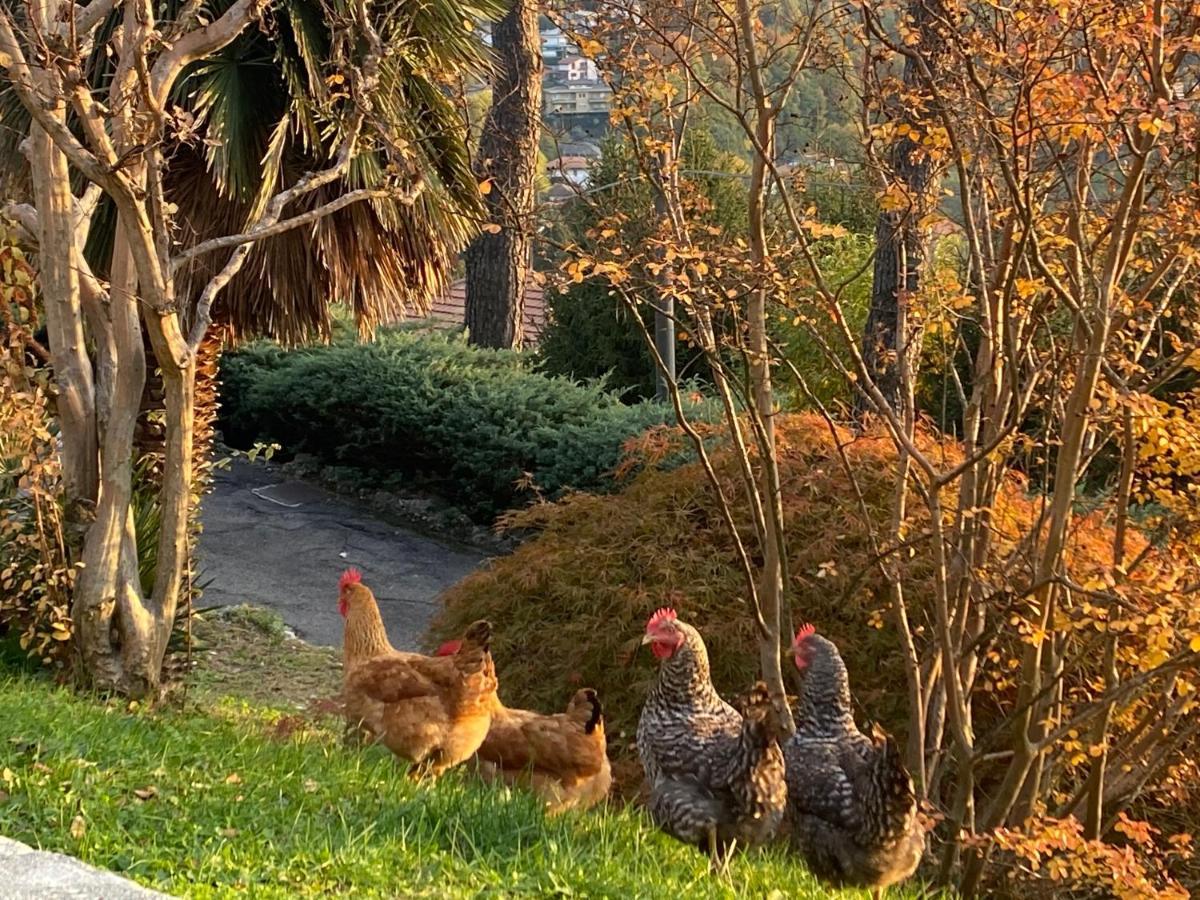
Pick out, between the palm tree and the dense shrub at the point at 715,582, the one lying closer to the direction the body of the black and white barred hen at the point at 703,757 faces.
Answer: the palm tree

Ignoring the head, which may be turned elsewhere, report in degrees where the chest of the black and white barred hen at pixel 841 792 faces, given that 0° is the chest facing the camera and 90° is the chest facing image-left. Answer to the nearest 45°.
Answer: approximately 135°

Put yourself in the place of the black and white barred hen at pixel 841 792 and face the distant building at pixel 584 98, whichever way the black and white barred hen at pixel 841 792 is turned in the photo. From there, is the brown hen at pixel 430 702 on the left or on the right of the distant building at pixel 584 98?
left

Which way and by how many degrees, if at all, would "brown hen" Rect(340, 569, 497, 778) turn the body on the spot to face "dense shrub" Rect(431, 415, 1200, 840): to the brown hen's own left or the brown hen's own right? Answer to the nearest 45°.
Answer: approximately 90° to the brown hen's own right

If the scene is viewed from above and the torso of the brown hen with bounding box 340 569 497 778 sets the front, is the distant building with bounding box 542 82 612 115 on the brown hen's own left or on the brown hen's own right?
on the brown hen's own right

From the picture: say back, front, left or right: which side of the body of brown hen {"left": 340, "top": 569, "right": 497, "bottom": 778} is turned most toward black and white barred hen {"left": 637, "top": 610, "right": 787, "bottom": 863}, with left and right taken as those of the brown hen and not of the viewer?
back

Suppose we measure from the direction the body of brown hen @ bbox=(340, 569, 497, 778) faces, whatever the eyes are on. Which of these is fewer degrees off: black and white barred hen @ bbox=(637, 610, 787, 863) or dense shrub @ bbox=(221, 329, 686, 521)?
the dense shrub

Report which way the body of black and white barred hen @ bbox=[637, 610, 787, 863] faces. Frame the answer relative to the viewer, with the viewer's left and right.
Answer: facing away from the viewer and to the left of the viewer

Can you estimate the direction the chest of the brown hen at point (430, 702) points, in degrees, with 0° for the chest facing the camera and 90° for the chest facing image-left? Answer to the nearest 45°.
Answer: approximately 135°

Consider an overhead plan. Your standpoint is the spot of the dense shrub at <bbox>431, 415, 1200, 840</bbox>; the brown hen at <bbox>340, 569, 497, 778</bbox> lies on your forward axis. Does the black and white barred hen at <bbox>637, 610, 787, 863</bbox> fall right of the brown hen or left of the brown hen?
left
